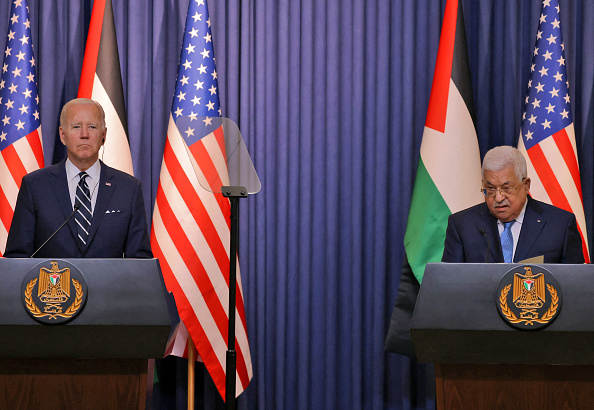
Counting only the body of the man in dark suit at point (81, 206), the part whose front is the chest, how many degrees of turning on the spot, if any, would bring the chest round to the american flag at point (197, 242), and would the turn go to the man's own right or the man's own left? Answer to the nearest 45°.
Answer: approximately 135° to the man's own left

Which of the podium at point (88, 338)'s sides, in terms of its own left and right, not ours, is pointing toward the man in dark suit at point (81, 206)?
back

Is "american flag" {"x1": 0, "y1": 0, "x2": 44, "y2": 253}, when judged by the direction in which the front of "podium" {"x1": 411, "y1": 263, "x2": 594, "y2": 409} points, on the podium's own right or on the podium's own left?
on the podium's own right

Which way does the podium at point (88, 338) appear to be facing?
toward the camera

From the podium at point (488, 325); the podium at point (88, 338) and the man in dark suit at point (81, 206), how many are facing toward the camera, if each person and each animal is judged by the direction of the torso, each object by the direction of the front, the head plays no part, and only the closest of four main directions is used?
3

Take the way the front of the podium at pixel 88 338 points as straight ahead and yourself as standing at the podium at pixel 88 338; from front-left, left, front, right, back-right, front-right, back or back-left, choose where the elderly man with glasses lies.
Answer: left

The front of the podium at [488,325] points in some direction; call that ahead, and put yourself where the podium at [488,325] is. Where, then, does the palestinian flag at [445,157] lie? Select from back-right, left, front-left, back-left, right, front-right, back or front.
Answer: back

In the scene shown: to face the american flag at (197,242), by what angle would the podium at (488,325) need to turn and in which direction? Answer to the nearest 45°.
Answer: approximately 135° to its right

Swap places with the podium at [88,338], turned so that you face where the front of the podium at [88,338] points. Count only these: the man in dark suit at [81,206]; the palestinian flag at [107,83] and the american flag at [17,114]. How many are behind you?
3

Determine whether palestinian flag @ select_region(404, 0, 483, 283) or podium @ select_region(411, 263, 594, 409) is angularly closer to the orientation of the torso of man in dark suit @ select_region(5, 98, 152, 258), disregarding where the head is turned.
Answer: the podium

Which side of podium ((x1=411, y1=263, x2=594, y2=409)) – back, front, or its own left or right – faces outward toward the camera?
front

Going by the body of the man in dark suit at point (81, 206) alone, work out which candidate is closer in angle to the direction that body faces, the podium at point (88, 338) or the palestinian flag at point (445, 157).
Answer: the podium

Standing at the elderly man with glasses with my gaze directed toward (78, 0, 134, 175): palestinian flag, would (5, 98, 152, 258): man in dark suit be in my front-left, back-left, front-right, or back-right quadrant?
front-left

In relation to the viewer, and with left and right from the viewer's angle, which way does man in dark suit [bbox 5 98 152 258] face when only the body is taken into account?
facing the viewer
